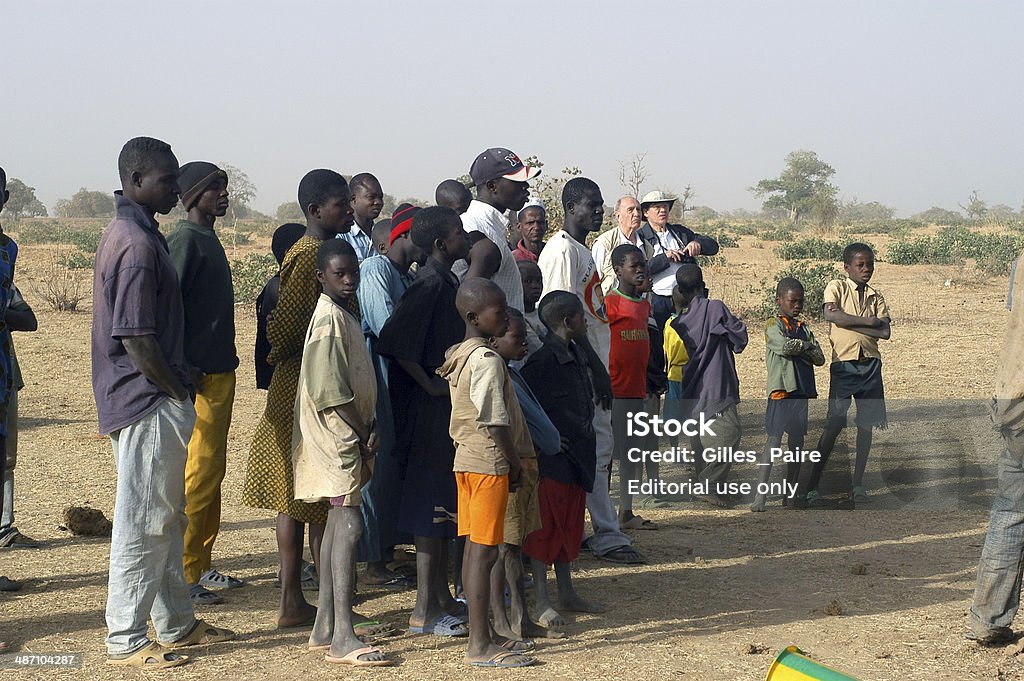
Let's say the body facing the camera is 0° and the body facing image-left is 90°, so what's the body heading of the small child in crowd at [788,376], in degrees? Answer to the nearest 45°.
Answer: approximately 315°

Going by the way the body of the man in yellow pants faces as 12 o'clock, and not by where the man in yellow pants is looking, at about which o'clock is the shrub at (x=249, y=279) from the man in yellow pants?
The shrub is roughly at 9 o'clock from the man in yellow pants.

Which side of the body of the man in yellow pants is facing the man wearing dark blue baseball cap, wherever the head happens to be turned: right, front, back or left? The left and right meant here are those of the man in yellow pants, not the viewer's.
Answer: front

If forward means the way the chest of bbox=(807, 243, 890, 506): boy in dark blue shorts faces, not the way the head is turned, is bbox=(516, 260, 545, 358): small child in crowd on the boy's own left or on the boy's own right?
on the boy's own right

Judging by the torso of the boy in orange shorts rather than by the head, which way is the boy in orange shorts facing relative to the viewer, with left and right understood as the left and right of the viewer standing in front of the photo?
facing to the right of the viewer

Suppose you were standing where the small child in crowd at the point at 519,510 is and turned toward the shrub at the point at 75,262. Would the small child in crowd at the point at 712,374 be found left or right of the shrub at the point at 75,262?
right

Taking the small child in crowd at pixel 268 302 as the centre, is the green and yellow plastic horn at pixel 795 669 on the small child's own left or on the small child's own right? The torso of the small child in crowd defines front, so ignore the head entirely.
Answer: on the small child's own right

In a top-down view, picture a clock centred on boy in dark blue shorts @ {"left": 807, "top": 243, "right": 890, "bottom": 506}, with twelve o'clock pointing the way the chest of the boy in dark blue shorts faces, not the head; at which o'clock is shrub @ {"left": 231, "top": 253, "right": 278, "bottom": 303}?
The shrub is roughly at 6 o'clock from the boy in dark blue shorts.

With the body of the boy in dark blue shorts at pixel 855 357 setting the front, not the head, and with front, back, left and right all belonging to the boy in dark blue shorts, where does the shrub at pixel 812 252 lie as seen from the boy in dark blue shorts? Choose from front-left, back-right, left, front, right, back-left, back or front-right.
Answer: back-left
